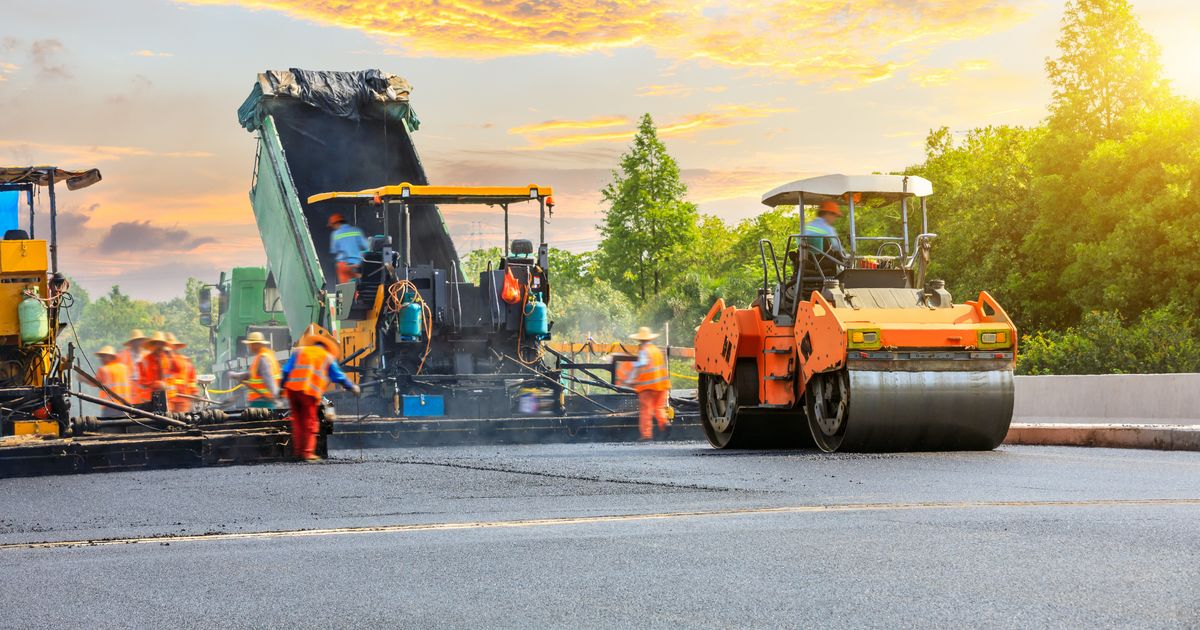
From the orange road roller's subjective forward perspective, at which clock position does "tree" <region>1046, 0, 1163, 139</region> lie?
The tree is roughly at 8 o'clock from the orange road roller.

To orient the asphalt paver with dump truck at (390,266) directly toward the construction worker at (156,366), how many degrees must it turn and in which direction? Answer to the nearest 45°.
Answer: approximately 45° to its left

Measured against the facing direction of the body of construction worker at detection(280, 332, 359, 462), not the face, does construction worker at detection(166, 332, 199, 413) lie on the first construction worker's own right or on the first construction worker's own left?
on the first construction worker's own left

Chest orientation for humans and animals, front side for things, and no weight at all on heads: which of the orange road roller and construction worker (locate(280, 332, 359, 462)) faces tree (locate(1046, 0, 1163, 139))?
the construction worker

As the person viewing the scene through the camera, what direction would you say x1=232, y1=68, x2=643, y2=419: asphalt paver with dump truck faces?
facing away from the viewer and to the left of the viewer

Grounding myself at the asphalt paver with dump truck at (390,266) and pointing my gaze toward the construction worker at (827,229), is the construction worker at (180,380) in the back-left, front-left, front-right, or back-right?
back-right

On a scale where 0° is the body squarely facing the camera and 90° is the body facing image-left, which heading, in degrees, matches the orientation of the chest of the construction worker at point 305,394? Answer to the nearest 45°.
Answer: approximately 225°

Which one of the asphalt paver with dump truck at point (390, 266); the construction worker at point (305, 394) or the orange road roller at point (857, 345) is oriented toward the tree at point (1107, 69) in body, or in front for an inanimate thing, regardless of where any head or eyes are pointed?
the construction worker

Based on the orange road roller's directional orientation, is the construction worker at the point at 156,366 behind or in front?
behind

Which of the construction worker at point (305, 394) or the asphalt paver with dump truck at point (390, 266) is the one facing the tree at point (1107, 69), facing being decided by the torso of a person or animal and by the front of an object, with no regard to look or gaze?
the construction worker

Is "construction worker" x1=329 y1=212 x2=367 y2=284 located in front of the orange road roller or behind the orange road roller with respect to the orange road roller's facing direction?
behind
